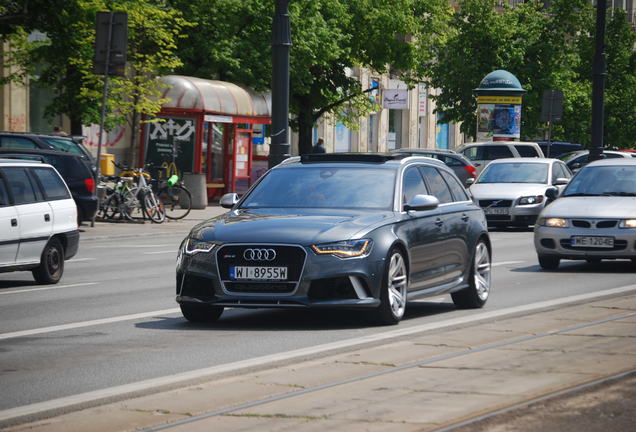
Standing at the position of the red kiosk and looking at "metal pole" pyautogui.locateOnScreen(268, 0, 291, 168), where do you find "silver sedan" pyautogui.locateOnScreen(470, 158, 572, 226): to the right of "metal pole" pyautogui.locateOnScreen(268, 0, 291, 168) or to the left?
left

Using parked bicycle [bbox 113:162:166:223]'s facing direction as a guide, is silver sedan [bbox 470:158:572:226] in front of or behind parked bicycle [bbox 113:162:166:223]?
in front

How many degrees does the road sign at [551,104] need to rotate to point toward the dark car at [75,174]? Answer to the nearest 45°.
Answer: approximately 135° to its left

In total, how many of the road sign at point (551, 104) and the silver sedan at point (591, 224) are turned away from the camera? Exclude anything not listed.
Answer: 1

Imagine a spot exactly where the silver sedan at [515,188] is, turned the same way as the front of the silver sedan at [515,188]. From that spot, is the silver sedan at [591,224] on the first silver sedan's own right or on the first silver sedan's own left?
on the first silver sedan's own left

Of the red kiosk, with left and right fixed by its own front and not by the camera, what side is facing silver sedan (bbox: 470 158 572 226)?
front

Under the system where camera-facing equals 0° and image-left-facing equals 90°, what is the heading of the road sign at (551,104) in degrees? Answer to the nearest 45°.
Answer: approximately 180°

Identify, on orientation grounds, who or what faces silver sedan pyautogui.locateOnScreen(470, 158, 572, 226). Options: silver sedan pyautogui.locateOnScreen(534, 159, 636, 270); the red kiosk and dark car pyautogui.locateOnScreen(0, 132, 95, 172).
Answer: the red kiosk

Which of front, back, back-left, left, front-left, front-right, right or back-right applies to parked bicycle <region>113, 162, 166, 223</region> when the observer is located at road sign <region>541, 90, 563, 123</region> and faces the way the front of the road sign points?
back-left

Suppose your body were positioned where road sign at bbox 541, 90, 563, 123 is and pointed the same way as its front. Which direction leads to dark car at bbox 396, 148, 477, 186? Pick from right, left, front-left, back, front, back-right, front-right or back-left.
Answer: back-left

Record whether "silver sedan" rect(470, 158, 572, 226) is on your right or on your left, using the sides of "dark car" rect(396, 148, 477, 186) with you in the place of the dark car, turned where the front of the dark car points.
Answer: on your left
